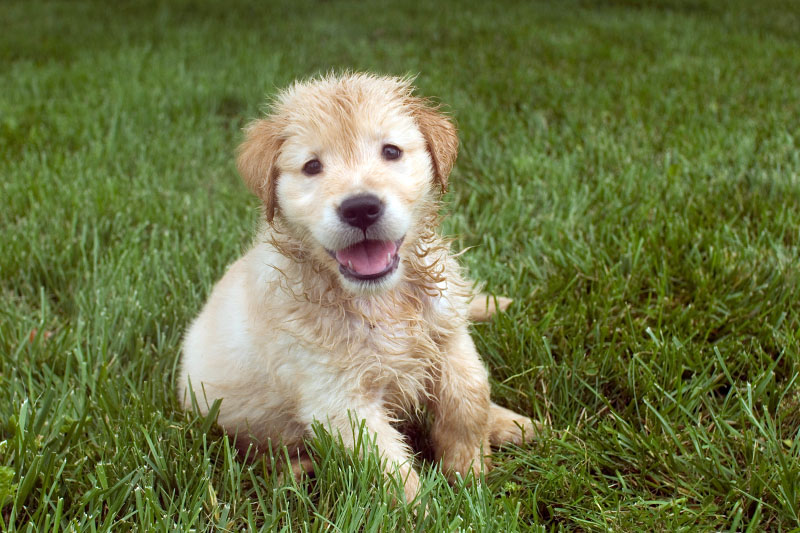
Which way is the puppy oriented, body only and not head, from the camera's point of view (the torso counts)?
toward the camera
